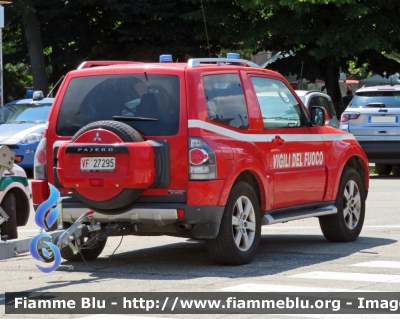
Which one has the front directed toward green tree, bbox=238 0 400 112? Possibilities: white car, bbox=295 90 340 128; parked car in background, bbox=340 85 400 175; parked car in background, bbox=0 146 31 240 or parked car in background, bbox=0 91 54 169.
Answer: parked car in background, bbox=340 85 400 175

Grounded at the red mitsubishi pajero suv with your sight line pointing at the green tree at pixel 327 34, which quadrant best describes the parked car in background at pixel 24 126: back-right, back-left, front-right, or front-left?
front-left

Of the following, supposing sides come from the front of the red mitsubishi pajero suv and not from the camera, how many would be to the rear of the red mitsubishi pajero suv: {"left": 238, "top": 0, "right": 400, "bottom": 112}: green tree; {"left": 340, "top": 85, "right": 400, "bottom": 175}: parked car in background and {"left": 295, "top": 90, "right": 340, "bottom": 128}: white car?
0

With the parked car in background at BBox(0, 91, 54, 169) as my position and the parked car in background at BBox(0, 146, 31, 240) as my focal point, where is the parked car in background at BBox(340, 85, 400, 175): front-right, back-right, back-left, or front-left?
front-left

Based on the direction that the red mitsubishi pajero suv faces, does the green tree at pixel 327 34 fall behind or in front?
in front

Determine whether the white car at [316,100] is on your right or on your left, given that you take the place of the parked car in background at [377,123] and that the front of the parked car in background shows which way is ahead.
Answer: on your left

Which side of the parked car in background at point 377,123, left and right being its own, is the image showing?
back

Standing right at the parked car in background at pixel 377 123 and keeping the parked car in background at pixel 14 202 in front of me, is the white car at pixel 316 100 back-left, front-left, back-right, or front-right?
front-right

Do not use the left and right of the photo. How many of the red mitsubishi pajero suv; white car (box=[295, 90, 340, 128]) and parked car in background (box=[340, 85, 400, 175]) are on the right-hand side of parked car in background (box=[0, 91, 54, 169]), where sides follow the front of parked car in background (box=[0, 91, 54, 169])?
0

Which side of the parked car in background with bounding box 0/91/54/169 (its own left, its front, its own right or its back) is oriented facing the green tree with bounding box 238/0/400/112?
back

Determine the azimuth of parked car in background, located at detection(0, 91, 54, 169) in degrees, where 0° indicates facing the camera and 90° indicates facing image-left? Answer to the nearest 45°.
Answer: approximately 45°

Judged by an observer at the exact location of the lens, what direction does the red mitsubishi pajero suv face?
facing away from the viewer and to the right of the viewer
